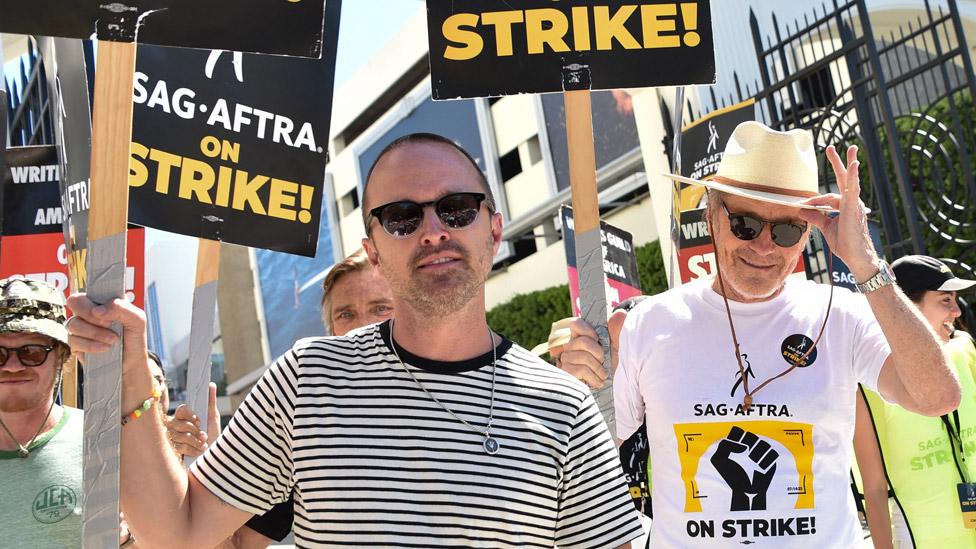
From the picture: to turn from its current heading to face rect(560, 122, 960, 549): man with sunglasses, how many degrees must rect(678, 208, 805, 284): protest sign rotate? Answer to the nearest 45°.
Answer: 0° — it already faces them

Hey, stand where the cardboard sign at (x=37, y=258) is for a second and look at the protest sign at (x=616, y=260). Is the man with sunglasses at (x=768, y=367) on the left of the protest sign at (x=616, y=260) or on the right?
right

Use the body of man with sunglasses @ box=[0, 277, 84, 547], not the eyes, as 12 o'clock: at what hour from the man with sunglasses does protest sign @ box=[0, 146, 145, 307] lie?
The protest sign is roughly at 6 o'clock from the man with sunglasses.

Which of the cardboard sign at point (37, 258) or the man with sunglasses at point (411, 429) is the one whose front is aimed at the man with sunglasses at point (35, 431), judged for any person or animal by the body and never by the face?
the cardboard sign

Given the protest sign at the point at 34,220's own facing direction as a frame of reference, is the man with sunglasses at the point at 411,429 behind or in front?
in front

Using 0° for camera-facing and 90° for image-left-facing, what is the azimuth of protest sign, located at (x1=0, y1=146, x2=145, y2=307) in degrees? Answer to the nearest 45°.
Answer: approximately 0°

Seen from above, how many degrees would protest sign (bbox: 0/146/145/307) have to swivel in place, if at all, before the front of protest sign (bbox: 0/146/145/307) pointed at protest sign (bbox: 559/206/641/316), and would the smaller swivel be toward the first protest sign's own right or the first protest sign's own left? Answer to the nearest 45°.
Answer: approximately 90° to the first protest sign's own left
